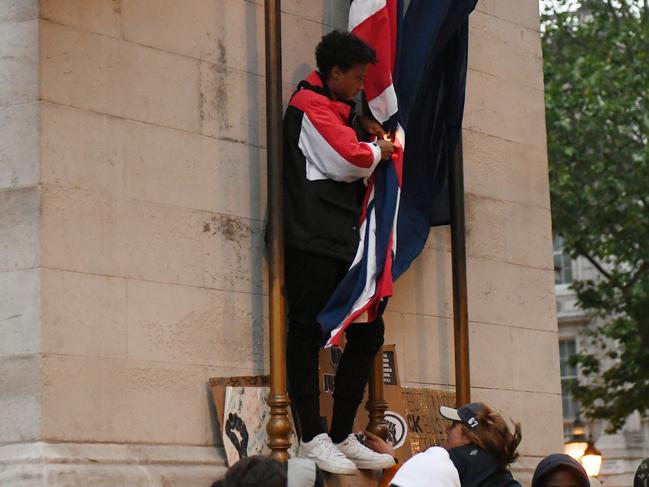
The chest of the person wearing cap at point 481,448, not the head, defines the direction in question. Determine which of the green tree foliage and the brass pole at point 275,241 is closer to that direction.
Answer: the brass pole

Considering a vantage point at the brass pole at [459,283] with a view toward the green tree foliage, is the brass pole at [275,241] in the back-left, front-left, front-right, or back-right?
back-left

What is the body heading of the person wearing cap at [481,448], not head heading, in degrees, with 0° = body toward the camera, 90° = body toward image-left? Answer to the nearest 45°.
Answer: approximately 90°

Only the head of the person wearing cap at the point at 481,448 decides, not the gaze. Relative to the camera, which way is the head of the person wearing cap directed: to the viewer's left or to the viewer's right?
to the viewer's left
